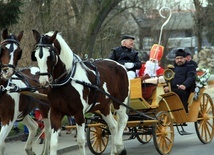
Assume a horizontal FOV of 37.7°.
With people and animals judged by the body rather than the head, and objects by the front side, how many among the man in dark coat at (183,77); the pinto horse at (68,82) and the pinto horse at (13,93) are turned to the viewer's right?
0

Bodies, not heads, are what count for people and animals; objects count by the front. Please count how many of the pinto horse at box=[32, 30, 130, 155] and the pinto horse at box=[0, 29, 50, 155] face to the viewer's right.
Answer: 0

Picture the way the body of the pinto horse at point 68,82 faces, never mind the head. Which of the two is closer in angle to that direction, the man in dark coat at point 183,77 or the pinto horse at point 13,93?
the pinto horse

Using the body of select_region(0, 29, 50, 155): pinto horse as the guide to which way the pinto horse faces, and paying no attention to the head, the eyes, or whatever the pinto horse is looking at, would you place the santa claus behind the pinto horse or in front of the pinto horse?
behind

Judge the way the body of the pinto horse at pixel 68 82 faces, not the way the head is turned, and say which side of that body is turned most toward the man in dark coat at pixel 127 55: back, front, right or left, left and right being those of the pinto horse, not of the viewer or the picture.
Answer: back

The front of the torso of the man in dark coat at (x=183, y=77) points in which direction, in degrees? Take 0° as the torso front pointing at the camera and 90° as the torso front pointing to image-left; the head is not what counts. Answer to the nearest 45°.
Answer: approximately 45°

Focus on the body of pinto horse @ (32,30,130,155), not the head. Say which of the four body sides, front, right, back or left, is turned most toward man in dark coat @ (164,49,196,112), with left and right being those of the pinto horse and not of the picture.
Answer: back

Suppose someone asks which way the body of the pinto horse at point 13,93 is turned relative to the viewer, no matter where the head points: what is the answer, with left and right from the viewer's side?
facing the viewer and to the left of the viewer

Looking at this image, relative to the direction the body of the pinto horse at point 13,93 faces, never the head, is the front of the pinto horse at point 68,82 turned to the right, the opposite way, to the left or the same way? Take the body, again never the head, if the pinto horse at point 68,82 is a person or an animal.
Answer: the same way

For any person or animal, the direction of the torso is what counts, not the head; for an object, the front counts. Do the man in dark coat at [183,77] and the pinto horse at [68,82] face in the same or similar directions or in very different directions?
same or similar directions

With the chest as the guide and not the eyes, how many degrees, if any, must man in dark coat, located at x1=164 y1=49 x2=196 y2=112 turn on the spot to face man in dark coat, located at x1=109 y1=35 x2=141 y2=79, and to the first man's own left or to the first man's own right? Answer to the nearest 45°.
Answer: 0° — they already face them

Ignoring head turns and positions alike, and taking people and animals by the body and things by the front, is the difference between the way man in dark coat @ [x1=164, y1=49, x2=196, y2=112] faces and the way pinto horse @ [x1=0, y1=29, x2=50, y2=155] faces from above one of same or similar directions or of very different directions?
same or similar directions

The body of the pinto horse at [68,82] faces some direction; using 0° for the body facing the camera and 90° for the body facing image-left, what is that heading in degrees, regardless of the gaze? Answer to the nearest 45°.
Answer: approximately 45°
